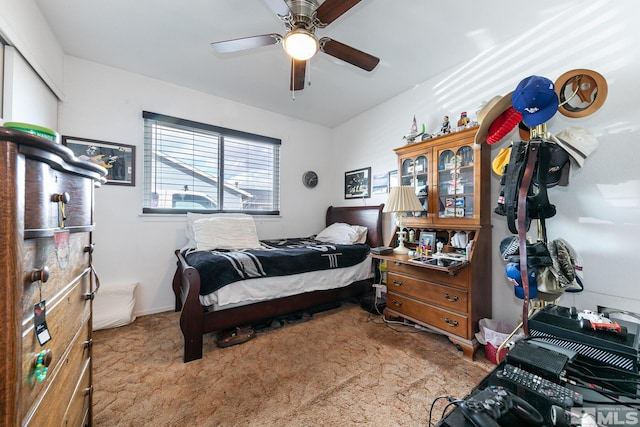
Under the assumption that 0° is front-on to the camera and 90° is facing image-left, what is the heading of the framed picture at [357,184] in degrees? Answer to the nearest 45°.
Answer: approximately 45°

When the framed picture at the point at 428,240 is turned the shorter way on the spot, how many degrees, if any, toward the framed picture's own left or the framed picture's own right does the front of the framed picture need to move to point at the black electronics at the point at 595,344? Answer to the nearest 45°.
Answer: approximately 45° to the framed picture's own left

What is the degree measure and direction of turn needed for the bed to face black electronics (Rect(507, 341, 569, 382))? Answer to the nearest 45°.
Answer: approximately 90° to its left

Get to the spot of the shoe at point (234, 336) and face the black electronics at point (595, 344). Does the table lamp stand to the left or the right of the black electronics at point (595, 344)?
left

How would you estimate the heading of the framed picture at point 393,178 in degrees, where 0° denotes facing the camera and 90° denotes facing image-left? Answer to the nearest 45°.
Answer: approximately 45°

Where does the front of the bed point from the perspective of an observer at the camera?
facing the viewer and to the left of the viewer

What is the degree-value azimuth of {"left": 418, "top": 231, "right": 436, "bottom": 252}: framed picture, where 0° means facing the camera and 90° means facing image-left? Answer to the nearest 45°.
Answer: approximately 45°

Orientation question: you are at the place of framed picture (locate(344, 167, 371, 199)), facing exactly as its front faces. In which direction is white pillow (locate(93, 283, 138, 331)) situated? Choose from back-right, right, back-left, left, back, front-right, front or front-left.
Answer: front

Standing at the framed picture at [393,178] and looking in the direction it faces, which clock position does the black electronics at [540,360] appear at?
The black electronics is roughly at 10 o'clock from the framed picture.

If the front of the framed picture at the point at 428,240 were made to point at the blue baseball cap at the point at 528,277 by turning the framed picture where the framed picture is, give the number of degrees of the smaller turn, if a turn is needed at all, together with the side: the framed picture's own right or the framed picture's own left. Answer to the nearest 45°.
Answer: approximately 90° to the framed picture's own left
